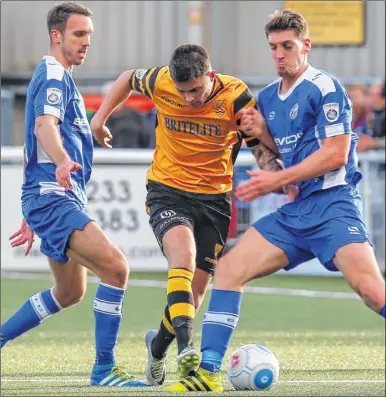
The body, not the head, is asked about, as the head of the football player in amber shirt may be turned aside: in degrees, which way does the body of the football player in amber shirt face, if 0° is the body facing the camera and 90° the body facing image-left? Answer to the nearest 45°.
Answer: approximately 0°

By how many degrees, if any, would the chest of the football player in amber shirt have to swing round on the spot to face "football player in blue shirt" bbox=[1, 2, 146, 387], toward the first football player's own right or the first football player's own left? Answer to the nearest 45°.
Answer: approximately 90° to the first football player's own right

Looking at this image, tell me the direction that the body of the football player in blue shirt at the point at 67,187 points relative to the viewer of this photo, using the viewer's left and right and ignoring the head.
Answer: facing to the right of the viewer

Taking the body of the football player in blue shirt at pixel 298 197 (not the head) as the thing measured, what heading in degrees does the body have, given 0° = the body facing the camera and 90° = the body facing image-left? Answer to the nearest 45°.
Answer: approximately 45°
